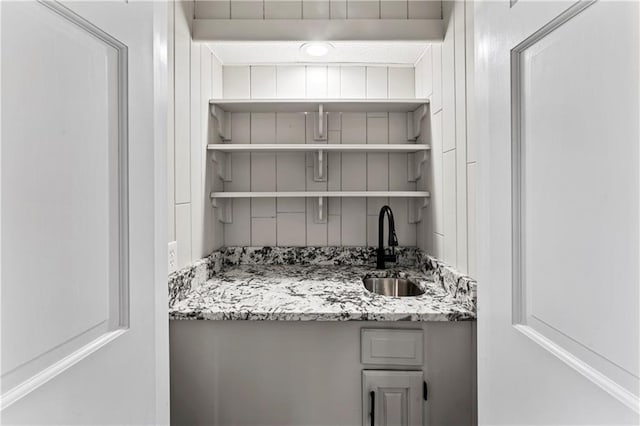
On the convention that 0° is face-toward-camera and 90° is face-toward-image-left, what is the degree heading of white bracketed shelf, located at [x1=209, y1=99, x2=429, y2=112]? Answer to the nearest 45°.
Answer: approximately 0°

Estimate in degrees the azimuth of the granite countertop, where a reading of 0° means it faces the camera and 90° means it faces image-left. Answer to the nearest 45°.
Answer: approximately 0°

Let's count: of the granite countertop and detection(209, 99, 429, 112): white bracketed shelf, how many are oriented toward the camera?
2
